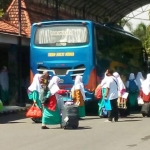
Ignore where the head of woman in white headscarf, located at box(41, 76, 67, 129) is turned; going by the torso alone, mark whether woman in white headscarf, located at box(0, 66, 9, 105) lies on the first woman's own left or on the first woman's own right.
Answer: on the first woman's own left

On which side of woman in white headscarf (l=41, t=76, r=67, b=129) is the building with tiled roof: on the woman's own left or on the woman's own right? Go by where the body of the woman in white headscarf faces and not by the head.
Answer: on the woman's own left
